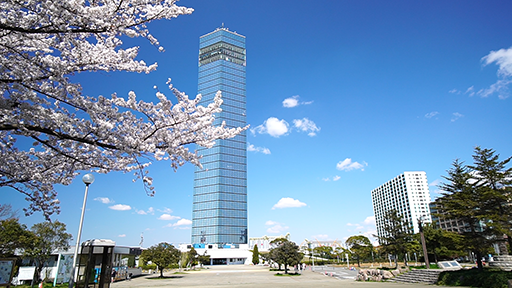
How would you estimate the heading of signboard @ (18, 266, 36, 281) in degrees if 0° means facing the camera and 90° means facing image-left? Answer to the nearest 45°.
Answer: approximately 0°

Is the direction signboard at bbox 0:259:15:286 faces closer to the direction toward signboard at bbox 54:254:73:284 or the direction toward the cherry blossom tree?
the cherry blossom tree

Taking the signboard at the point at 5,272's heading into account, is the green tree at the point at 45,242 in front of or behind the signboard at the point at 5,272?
behind

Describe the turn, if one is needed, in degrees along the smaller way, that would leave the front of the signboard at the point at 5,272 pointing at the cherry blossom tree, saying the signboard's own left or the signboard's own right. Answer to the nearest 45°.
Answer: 0° — it already faces it

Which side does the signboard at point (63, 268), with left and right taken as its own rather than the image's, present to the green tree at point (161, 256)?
left

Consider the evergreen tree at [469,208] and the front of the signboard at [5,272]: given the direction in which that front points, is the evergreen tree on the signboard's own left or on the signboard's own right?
on the signboard's own left

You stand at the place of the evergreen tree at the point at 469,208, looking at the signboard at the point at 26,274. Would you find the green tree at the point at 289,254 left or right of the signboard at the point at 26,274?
right
